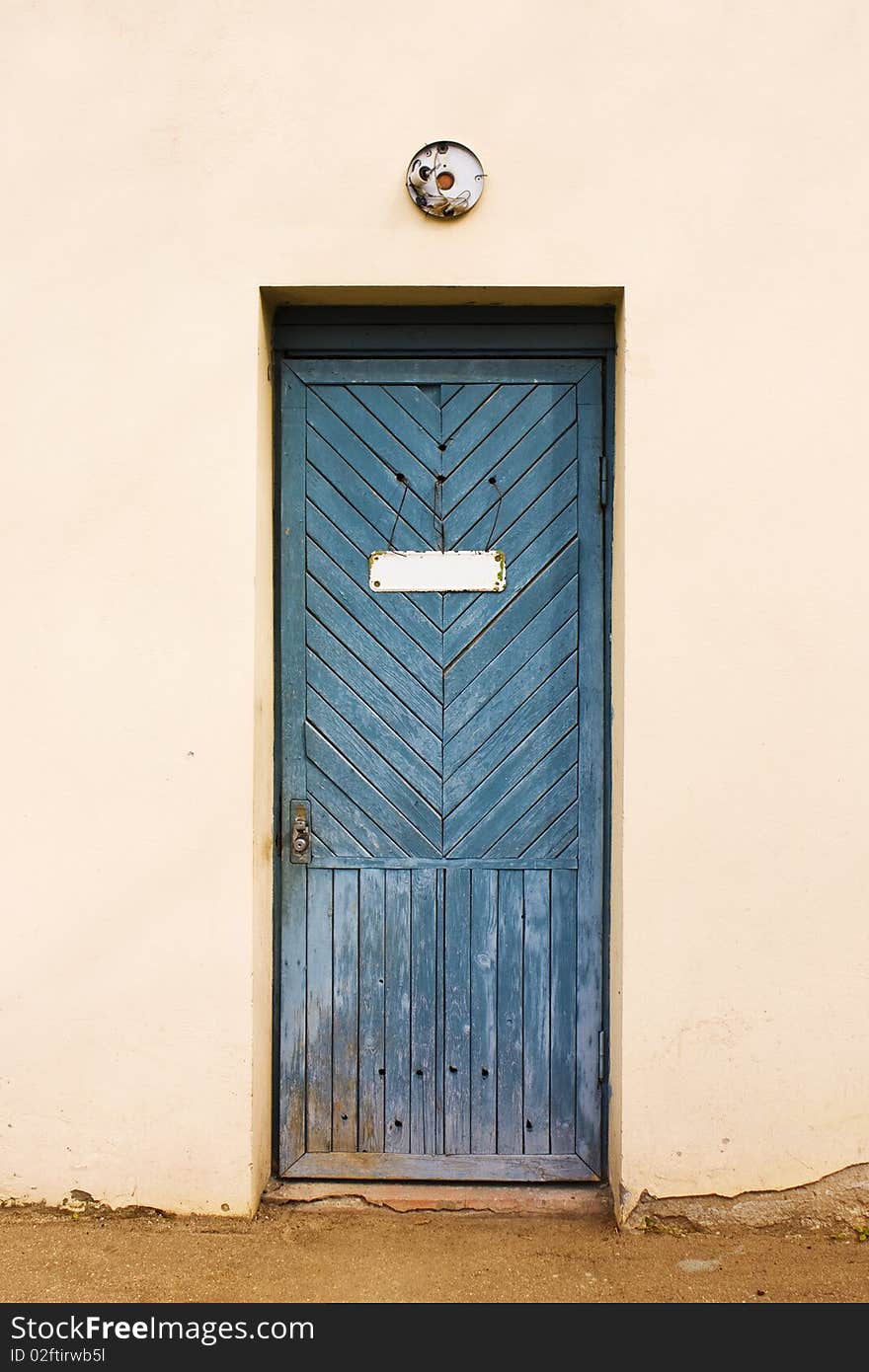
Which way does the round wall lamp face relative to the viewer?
toward the camera
